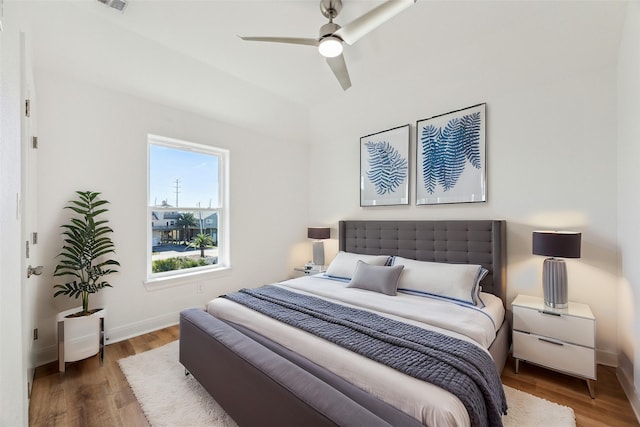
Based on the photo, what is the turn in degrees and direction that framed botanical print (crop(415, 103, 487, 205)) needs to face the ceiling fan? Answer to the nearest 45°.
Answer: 0° — it already faces it

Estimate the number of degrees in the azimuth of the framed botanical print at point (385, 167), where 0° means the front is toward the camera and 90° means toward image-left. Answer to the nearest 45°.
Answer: approximately 45°

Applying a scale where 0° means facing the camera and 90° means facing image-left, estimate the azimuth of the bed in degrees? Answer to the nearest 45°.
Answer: approximately 45°

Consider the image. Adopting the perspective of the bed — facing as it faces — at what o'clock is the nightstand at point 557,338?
The nightstand is roughly at 7 o'clock from the bed.

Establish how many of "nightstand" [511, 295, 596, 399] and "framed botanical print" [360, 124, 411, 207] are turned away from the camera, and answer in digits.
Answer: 0

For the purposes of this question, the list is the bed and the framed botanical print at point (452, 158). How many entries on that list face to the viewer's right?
0

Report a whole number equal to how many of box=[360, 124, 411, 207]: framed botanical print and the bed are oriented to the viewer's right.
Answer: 0

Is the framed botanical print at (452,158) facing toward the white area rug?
yes

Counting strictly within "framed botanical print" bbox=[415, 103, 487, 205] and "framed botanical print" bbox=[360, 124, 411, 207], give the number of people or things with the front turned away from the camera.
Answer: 0

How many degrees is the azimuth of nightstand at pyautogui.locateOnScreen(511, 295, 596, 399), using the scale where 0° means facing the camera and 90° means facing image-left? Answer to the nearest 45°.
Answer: approximately 45°
